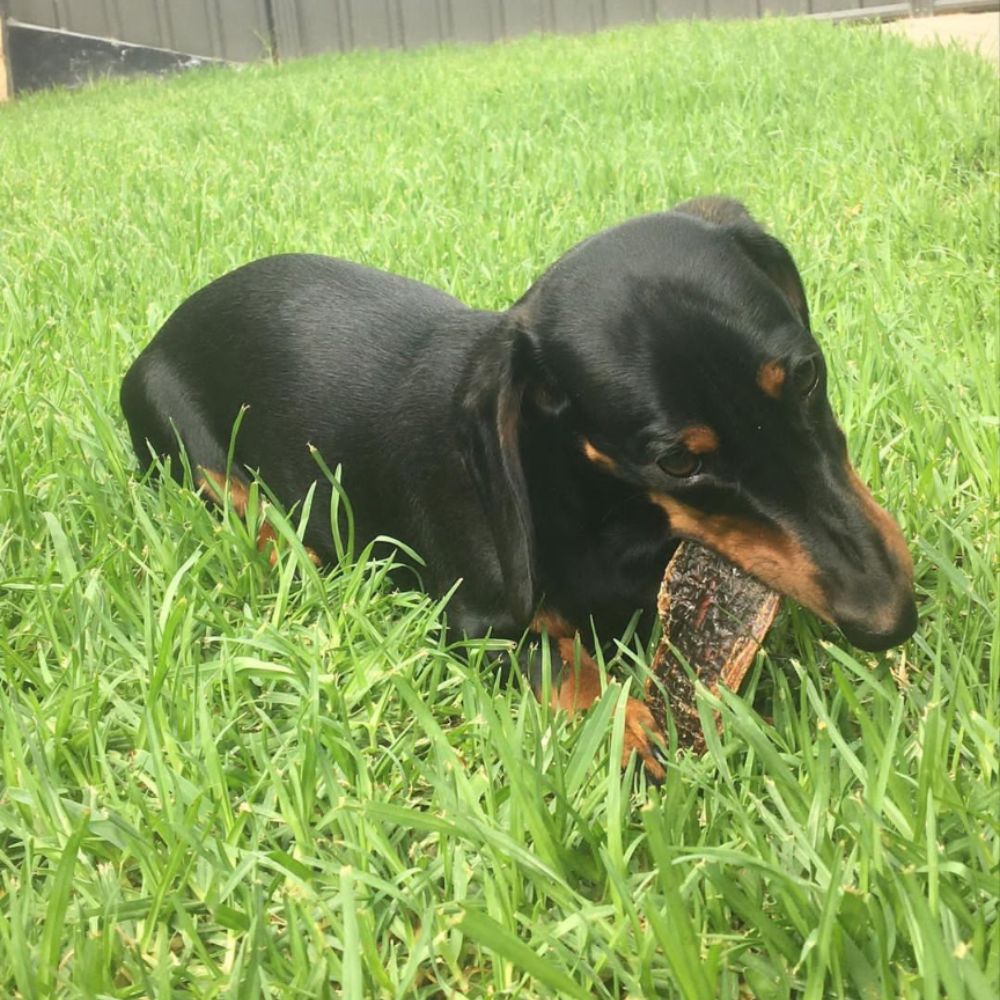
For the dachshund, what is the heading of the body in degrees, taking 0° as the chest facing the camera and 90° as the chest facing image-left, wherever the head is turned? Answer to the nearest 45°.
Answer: approximately 315°

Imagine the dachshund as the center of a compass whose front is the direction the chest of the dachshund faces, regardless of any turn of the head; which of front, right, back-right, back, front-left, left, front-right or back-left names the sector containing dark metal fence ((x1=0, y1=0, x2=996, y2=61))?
back-left
